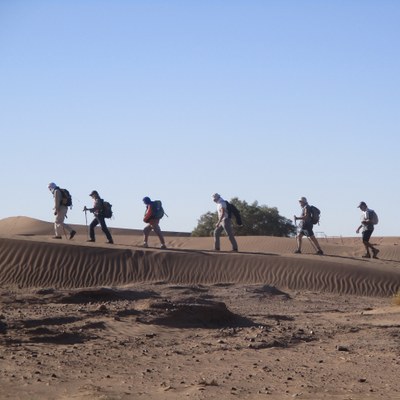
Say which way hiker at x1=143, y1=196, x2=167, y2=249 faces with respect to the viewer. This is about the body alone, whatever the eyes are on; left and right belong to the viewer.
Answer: facing to the left of the viewer
